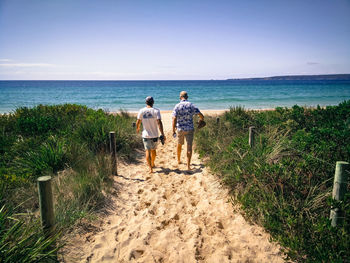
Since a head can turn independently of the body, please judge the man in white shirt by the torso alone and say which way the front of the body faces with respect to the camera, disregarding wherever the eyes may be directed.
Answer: away from the camera

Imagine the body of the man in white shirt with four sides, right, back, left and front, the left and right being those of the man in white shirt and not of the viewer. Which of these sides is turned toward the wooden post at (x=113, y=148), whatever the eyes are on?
left

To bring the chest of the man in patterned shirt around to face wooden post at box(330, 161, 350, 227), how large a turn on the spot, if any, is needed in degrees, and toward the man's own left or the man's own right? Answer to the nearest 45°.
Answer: approximately 135° to the man's own right

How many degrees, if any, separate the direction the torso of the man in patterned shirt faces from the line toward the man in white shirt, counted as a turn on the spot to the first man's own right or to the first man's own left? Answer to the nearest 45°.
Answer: approximately 90° to the first man's own left

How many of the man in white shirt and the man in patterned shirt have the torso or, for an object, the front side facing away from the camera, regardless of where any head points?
2

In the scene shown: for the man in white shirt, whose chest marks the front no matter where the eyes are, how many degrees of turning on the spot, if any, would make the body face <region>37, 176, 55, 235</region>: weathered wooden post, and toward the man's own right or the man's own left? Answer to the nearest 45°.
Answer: approximately 180°

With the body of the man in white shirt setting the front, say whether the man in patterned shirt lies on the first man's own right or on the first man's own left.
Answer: on the first man's own right

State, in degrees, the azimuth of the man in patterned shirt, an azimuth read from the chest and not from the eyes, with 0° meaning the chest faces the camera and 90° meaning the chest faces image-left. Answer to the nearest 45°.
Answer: approximately 180°

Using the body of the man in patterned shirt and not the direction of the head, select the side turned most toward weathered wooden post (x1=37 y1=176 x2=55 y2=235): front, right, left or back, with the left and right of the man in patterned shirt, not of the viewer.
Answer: back

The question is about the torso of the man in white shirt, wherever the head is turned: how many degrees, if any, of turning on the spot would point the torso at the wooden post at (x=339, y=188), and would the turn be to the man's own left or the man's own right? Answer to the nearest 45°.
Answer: approximately 135° to the man's own right
